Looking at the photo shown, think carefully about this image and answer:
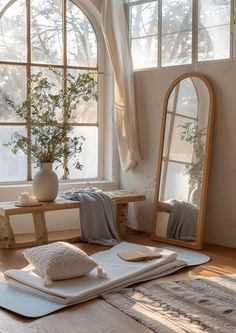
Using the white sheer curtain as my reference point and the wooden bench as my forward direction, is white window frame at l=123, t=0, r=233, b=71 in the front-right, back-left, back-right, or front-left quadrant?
back-left

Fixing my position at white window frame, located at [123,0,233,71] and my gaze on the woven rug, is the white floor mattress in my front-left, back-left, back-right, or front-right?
front-right

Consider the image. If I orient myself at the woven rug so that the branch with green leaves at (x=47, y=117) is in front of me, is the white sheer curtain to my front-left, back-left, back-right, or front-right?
front-right

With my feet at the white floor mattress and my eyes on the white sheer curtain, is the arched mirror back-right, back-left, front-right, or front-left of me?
front-right

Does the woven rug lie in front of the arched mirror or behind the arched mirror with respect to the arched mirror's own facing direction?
in front

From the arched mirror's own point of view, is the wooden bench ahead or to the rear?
ahead

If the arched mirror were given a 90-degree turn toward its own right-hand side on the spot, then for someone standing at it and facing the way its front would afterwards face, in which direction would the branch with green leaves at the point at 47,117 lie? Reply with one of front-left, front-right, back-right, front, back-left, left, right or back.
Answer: front-left

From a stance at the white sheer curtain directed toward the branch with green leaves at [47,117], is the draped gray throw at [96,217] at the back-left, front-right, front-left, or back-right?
front-left

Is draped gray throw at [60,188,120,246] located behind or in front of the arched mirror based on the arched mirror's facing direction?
in front

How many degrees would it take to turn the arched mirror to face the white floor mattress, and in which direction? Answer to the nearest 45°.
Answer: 0° — it already faces it

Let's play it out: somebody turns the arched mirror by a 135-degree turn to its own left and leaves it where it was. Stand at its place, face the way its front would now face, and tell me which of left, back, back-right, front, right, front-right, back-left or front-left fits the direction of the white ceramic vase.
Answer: back

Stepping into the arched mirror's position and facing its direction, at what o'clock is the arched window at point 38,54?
The arched window is roughly at 2 o'clock from the arched mirror.

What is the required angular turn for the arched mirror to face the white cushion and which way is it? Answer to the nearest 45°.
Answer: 0° — it already faces it
